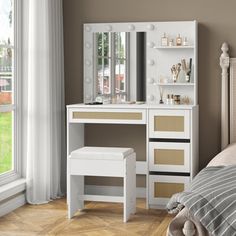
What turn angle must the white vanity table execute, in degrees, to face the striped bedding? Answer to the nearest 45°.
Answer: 0° — it already faces it

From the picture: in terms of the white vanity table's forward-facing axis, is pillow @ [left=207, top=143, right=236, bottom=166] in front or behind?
in front

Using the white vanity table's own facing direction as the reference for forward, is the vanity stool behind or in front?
in front

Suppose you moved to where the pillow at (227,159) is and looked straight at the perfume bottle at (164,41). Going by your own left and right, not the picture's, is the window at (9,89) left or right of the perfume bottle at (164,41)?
left

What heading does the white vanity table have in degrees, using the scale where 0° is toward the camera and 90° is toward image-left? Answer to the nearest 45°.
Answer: approximately 0°

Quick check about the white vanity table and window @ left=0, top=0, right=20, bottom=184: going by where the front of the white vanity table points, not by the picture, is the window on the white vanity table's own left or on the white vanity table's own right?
on the white vanity table's own right
